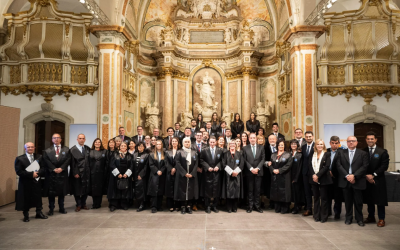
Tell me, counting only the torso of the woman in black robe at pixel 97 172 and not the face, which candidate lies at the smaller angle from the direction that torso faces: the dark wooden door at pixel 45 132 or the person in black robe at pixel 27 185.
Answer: the person in black robe

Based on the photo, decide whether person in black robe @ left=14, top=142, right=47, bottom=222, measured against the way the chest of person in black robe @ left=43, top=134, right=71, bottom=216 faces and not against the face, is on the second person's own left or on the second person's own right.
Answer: on the second person's own right

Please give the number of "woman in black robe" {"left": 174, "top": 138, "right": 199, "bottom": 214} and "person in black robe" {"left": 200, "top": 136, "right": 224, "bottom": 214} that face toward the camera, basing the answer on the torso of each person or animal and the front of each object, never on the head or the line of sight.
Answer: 2

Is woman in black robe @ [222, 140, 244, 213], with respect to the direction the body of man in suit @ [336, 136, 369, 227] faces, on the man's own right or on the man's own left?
on the man's own right

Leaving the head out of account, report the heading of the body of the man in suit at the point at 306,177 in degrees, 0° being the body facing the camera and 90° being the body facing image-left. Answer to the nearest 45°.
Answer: approximately 0°

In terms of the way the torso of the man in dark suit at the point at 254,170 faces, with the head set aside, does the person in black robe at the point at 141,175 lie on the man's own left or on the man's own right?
on the man's own right

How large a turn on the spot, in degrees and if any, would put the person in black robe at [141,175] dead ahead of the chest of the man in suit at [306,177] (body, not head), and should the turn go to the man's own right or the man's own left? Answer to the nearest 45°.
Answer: approximately 90° to the man's own right

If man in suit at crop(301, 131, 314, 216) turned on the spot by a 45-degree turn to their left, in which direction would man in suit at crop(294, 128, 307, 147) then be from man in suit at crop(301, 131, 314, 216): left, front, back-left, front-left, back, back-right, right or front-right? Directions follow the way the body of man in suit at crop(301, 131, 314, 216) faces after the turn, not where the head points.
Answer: back-left
